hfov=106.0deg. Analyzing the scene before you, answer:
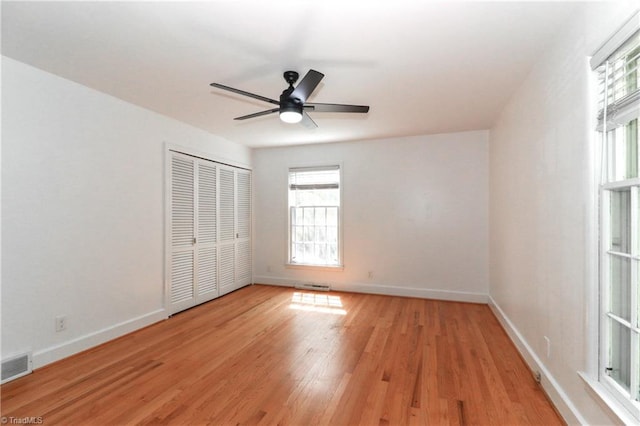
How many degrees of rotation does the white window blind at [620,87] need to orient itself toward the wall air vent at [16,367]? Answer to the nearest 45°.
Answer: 0° — it already faces it

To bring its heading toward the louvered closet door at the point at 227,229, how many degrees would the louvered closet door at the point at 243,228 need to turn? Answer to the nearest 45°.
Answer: approximately 90° to its right

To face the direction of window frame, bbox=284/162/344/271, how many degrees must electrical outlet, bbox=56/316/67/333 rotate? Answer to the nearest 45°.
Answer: approximately 45° to its left

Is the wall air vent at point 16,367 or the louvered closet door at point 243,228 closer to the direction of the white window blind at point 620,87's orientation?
the wall air vent

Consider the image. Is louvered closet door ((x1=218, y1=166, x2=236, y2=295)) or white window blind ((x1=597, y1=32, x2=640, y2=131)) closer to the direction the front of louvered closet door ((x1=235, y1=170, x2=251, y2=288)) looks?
the white window blind

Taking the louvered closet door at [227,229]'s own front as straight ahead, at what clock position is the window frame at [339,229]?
The window frame is roughly at 11 o'clock from the louvered closet door.

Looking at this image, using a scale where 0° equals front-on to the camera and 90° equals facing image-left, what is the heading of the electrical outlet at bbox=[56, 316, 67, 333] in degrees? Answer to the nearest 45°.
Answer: approximately 315°

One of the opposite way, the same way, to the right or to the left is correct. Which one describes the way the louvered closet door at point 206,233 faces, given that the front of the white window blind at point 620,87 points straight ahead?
the opposite way

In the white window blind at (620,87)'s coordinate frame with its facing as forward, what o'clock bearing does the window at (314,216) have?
The window is roughly at 2 o'clock from the white window blind.

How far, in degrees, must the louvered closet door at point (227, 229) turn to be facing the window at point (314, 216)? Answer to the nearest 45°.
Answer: approximately 45° to its left

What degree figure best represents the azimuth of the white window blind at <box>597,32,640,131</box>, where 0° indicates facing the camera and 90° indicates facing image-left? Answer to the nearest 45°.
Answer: approximately 45°

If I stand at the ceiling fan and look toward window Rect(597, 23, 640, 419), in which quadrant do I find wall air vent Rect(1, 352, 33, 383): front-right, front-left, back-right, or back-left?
back-right
